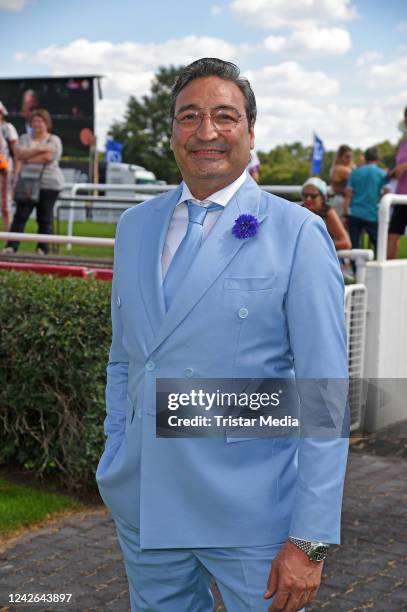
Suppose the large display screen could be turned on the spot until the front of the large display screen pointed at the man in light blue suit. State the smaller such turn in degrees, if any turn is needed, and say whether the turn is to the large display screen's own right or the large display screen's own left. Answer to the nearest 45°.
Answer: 0° — it already faces them

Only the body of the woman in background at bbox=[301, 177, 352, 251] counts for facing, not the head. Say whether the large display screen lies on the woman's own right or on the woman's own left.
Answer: on the woman's own right

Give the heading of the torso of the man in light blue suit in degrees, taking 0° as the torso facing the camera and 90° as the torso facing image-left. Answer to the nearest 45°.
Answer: approximately 45°

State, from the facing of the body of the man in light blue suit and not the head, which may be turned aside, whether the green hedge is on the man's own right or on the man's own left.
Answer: on the man's own right

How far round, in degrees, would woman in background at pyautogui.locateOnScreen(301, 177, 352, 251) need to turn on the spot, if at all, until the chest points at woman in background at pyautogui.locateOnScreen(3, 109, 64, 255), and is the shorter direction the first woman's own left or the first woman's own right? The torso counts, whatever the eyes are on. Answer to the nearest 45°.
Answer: approximately 90° to the first woman's own right

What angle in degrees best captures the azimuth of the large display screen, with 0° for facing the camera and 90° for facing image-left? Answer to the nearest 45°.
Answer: approximately 0°

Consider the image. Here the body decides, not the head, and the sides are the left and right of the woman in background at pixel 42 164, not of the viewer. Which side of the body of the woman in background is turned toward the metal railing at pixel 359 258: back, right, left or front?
left

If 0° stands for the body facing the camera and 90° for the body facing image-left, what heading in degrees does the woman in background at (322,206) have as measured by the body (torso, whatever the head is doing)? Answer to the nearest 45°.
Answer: approximately 45°

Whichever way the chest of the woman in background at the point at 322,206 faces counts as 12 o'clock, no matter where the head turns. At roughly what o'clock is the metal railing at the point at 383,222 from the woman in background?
The metal railing is roughly at 9 o'clock from the woman in background.
